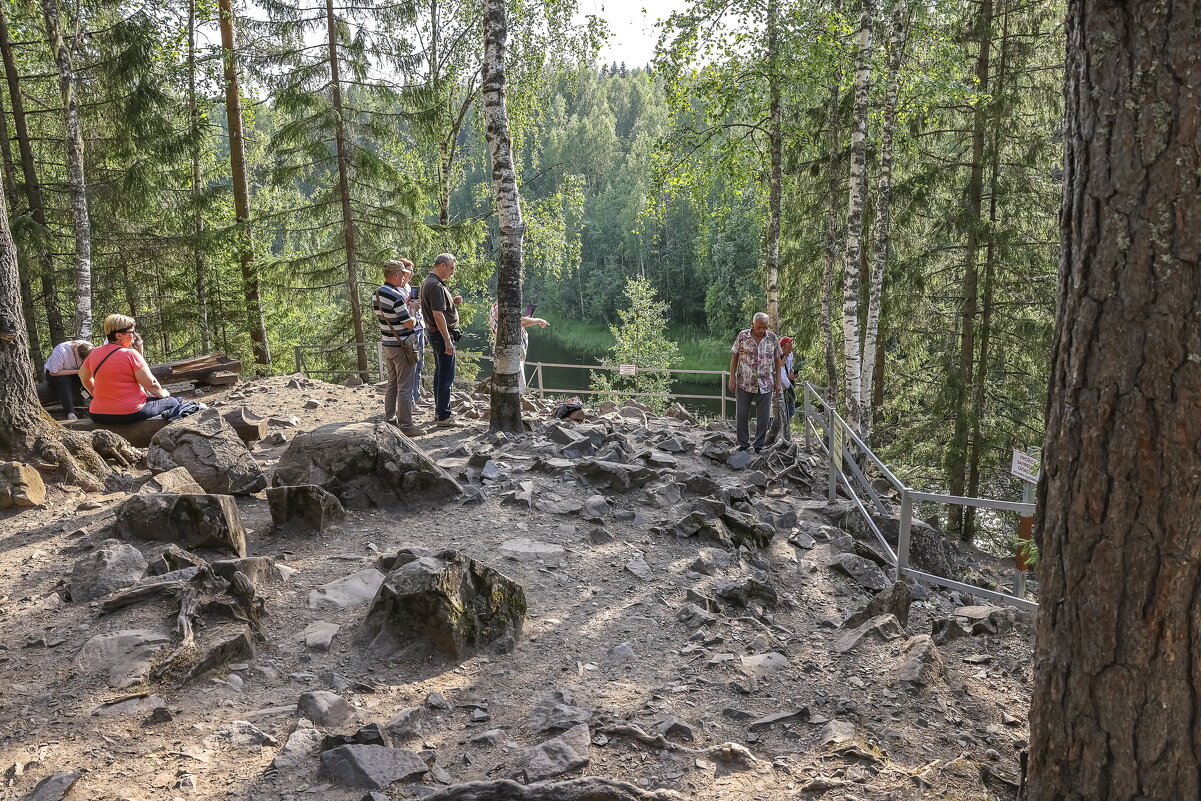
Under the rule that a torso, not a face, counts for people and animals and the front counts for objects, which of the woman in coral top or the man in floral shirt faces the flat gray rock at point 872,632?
the man in floral shirt

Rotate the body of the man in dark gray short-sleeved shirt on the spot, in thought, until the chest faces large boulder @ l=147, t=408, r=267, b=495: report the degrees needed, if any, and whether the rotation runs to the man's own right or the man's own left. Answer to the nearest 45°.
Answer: approximately 135° to the man's own right

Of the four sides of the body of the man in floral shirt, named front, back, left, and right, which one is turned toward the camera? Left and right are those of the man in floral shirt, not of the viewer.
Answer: front

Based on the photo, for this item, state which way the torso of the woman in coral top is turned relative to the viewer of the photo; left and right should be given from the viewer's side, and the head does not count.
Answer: facing away from the viewer and to the right of the viewer

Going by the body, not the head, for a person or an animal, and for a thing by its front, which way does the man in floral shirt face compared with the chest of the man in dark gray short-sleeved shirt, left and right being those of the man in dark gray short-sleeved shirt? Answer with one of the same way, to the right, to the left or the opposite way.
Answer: to the right

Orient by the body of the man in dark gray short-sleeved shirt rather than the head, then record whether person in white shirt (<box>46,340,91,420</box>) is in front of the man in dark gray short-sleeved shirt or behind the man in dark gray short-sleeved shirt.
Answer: behind

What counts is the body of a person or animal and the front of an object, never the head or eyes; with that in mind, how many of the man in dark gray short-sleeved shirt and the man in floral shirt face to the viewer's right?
1

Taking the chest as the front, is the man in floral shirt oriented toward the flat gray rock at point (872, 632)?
yes

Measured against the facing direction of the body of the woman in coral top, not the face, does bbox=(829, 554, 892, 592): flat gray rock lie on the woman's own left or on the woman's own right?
on the woman's own right

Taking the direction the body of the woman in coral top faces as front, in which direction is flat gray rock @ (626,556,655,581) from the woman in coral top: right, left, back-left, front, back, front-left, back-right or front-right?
right

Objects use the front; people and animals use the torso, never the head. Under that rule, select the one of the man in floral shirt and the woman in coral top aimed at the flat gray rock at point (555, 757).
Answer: the man in floral shirt

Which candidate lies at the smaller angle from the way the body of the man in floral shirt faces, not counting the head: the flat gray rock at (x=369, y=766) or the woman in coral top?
the flat gray rock

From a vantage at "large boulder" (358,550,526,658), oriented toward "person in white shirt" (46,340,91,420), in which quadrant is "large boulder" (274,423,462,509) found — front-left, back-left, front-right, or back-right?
front-right

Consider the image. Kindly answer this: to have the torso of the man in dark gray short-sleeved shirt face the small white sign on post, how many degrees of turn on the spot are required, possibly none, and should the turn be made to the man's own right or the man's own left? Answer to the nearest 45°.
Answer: approximately 45° to the man's own right

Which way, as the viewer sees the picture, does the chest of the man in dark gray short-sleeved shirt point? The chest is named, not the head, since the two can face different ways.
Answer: to the viewer's right

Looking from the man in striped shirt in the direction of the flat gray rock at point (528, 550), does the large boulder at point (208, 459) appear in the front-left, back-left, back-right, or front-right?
front-right

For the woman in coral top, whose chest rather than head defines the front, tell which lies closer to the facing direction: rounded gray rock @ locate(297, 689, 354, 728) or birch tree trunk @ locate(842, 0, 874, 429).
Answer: the birch tree trunk

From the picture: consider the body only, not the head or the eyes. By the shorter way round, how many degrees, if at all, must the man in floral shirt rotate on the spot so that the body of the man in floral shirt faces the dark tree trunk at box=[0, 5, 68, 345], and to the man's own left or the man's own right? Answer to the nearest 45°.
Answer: approximately 90° to the man's own right

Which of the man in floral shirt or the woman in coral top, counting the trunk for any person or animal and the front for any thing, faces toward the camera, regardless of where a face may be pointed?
the man in floral shirt

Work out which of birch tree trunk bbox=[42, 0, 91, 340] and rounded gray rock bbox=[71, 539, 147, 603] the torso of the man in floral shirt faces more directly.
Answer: the rounded gray rock
